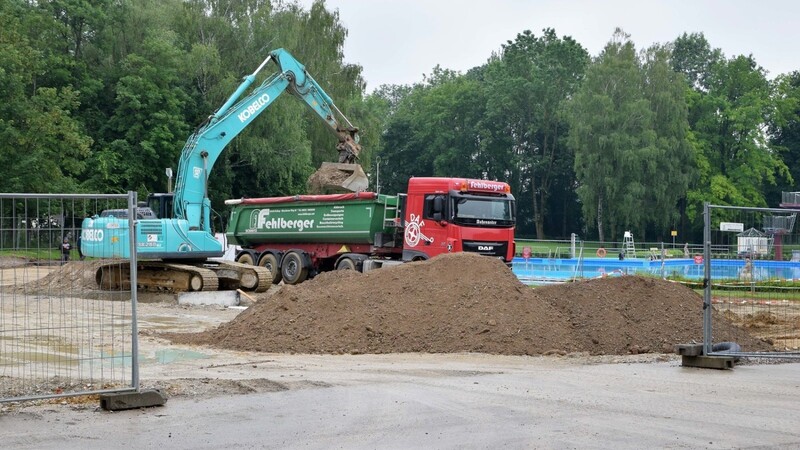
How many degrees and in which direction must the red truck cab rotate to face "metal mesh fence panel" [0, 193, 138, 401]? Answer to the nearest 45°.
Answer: approximately 45° to its right

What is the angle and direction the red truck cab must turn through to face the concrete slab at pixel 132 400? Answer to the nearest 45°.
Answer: approximately 45° to its right

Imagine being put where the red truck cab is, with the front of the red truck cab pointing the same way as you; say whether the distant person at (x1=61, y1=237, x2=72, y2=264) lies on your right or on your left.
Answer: on your right

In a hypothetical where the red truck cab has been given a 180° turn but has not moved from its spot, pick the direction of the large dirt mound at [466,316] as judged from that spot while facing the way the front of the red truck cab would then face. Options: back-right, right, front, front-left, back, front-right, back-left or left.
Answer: back-left

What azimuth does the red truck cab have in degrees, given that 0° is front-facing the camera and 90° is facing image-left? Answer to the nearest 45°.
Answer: approximately 315°

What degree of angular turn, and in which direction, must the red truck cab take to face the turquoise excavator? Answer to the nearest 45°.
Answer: approximately 135° to its right

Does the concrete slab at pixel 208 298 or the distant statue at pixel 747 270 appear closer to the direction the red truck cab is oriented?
the distant statue

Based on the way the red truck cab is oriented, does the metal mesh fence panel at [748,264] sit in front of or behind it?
in front

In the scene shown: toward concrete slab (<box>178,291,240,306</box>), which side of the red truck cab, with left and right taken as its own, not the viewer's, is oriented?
right

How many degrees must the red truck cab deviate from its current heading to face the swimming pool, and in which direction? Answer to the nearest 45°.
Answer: approximately 90° to its left
